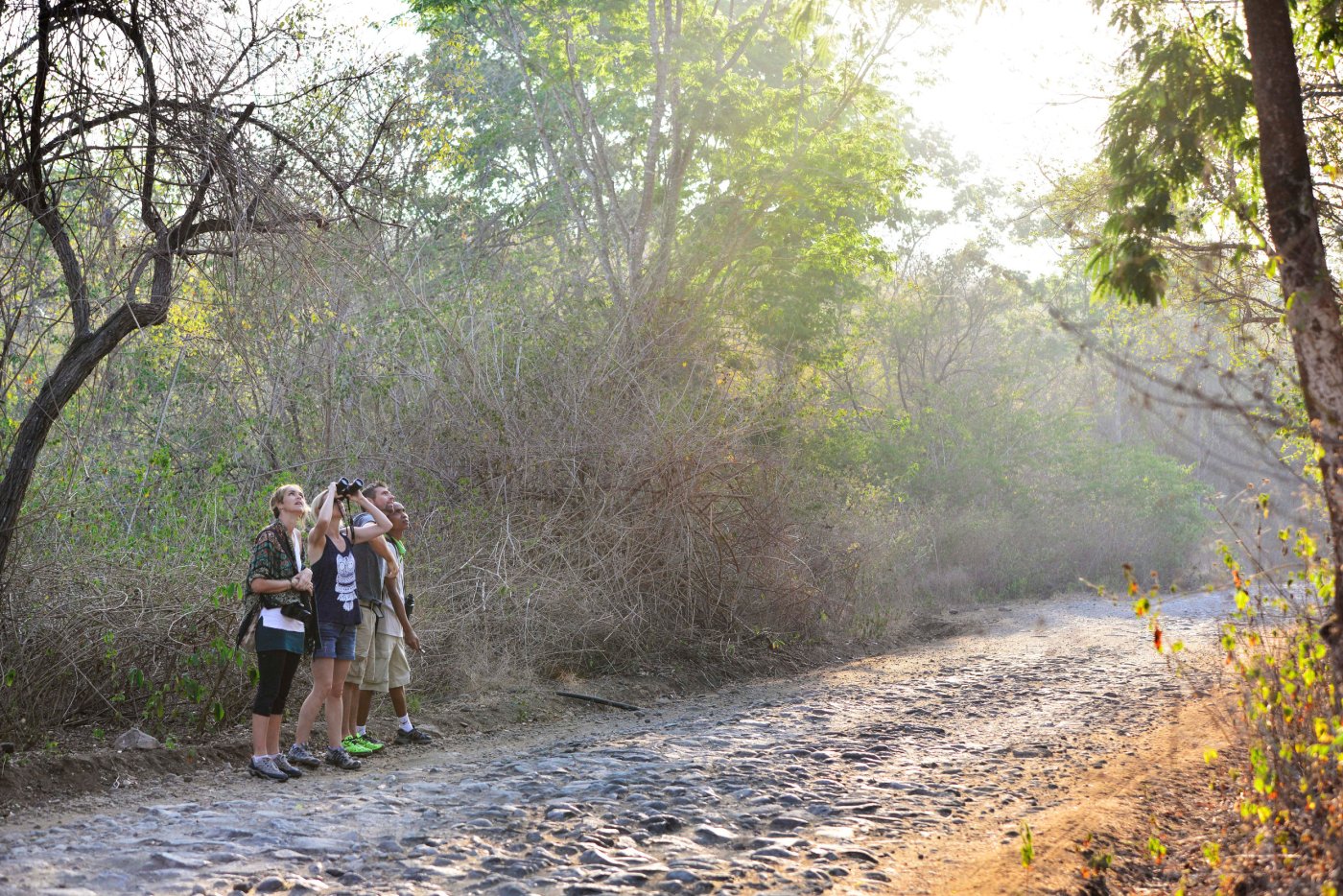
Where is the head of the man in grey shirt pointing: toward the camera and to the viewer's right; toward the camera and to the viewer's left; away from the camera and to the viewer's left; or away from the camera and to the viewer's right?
toward the camera and to the viewer's right

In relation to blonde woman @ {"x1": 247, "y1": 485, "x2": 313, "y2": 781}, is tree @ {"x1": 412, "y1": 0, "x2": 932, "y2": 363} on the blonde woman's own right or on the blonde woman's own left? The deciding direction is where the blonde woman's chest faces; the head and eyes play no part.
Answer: on the blonde woman's own left

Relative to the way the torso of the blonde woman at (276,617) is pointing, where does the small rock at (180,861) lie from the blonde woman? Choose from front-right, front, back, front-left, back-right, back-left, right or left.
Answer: front-right

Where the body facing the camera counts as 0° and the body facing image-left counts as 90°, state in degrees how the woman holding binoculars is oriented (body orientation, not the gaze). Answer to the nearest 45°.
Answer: approximately 315°

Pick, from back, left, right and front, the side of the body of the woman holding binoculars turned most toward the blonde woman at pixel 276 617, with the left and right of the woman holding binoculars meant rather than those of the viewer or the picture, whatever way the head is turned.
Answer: right

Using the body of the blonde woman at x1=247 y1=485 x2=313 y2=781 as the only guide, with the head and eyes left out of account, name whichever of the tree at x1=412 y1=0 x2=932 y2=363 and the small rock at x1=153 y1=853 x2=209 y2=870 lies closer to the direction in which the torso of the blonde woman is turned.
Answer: the small rock

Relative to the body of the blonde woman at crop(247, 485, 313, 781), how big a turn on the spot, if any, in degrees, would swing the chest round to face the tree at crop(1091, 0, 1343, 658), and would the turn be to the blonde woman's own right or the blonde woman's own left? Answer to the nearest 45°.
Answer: approximately 45° to the blonde woman's own left
